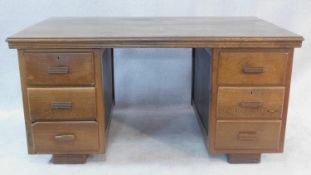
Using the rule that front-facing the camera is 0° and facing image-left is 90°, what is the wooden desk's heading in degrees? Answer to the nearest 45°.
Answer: approximately 0°
